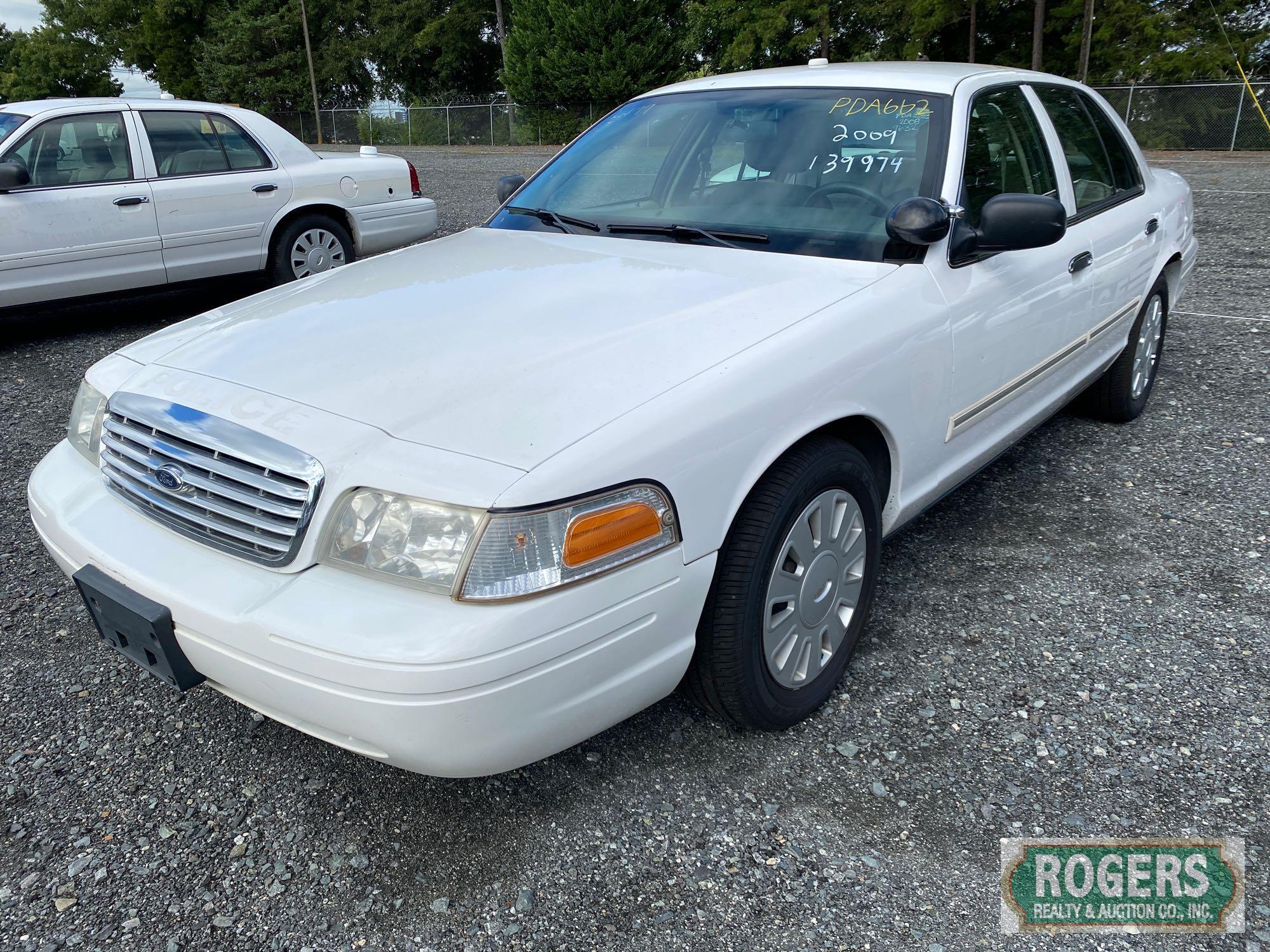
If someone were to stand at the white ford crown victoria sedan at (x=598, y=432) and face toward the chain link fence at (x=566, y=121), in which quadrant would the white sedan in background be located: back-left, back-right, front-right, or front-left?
front-left

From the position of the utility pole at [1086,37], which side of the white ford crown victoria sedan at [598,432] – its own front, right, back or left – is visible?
back

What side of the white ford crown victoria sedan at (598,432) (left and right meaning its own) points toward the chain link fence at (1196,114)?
back

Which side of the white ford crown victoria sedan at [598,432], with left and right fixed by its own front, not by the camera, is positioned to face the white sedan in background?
right

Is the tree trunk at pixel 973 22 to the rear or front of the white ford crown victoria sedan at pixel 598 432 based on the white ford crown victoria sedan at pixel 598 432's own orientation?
to the rear

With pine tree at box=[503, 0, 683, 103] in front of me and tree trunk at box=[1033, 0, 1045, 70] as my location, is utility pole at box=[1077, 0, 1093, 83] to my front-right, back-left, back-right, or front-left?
back-left

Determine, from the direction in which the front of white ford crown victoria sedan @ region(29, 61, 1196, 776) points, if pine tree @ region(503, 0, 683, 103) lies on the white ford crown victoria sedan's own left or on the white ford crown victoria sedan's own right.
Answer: on the white ford crown victoria sedan's own right

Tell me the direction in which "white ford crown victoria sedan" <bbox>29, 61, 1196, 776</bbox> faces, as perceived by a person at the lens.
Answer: facing the viewer and to the left of the viewer

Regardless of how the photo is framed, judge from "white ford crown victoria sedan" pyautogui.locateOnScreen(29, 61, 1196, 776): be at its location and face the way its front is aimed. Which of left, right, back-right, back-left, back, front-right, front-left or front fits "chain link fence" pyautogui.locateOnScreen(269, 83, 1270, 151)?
back-right
